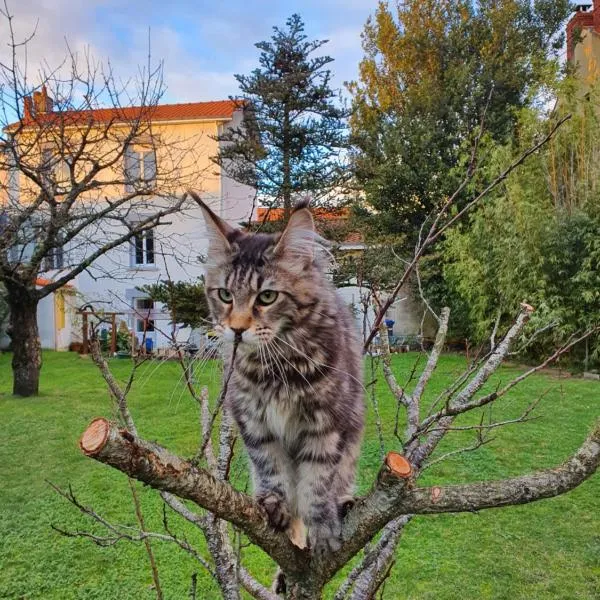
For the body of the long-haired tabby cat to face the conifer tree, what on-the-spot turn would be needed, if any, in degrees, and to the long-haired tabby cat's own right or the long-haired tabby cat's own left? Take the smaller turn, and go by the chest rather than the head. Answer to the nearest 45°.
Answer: approximately 135° to the long-haired tabby cat's own right

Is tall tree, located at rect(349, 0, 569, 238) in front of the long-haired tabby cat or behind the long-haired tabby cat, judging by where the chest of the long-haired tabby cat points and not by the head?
behind

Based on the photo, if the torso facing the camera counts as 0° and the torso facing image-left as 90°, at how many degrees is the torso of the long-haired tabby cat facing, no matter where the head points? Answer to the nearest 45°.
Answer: approximately 45°
